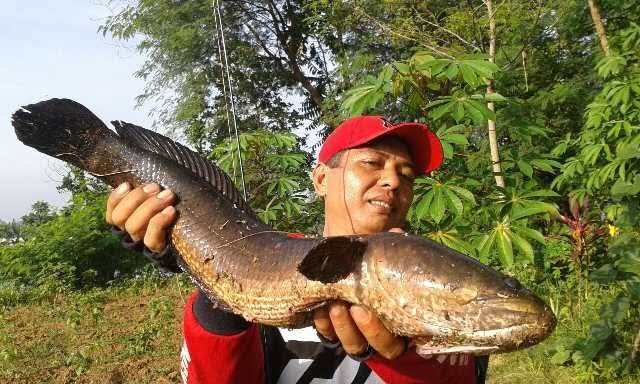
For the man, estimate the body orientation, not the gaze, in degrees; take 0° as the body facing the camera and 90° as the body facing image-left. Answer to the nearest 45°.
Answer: approximately 0°

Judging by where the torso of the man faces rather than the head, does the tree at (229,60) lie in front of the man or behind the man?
behind
